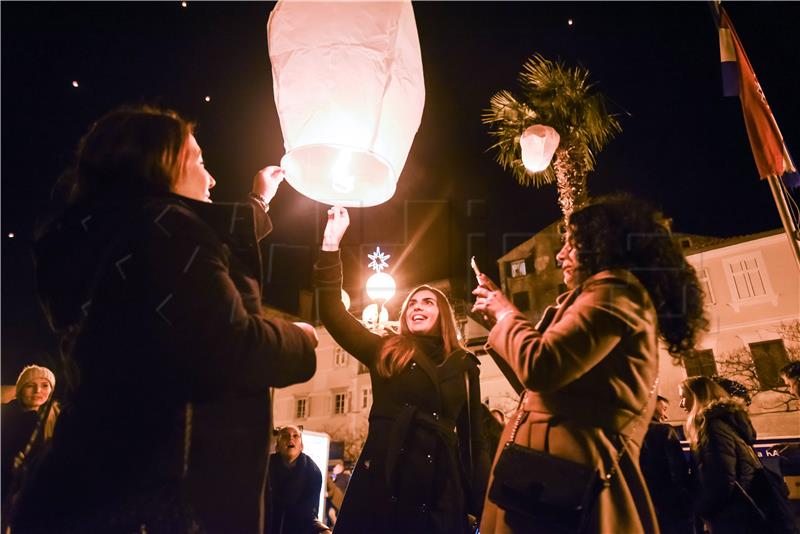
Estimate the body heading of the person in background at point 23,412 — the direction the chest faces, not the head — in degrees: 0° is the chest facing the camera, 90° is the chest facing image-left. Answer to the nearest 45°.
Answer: approximately 315°

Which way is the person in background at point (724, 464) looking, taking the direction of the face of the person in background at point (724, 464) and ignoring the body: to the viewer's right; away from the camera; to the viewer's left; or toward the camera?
to the viewer's left

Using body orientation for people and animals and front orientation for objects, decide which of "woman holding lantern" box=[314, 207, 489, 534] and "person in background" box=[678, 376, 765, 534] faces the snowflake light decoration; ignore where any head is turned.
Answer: the person in background

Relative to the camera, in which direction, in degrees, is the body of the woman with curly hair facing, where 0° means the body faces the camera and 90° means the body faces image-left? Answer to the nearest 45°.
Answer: approximately 90°

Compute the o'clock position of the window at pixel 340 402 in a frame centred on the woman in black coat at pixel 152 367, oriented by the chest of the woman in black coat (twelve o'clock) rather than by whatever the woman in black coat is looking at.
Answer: The window is roughly at 11 o'clock from the woman in black coat.

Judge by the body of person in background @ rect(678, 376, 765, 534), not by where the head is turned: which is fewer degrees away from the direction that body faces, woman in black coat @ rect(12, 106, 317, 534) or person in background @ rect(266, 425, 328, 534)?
the person in background

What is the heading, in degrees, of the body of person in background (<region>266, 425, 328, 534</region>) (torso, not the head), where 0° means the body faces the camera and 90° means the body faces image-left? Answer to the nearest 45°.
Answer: approximately 0°

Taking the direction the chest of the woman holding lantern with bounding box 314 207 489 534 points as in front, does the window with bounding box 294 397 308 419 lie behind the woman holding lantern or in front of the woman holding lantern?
behind

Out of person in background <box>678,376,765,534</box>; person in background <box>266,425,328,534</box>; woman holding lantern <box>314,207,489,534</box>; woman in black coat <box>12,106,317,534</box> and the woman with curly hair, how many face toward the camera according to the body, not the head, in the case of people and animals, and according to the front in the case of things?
2

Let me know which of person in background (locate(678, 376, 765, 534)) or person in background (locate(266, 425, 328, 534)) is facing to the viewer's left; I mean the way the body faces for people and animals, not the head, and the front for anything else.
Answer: person in background (locate(678, 376, 765, 534))

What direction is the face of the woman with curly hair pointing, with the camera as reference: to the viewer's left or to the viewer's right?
to the viewer's left
